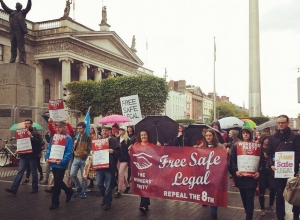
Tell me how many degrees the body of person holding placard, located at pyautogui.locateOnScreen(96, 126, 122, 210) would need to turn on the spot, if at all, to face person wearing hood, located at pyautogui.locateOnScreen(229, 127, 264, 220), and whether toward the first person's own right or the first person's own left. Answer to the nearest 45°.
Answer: approximately 90° to the first person's own left

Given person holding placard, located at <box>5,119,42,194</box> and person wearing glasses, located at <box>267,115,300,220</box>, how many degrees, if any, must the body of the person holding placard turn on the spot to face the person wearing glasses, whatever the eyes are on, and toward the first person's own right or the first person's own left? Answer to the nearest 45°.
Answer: approximately 135° to the first person's own left

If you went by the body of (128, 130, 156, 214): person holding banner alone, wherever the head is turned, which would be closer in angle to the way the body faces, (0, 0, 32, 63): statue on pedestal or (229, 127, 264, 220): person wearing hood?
the person wearing hood

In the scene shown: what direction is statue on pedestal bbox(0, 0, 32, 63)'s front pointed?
toward the camera

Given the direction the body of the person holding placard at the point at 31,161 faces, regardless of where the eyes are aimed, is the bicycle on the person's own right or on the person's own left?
on the person's own right

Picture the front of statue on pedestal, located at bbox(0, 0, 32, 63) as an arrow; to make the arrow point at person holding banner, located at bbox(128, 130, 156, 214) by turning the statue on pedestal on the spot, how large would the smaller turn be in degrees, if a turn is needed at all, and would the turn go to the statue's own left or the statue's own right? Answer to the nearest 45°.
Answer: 0° — it already faces them

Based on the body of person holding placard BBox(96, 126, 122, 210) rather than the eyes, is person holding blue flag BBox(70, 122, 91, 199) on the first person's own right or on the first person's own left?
on the first person's own right

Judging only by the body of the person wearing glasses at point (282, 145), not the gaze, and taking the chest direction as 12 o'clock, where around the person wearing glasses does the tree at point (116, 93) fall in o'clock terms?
The tree is roughly at 5 o'clock from the person wearing glasses.

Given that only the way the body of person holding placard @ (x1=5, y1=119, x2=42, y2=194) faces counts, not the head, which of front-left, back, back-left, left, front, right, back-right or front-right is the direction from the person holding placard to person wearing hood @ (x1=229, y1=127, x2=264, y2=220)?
back-left

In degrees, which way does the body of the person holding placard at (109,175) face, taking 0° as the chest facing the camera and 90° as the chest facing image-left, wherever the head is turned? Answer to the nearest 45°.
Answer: approximately 45°

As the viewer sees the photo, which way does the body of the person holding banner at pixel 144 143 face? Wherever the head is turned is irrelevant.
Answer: toward the camera
